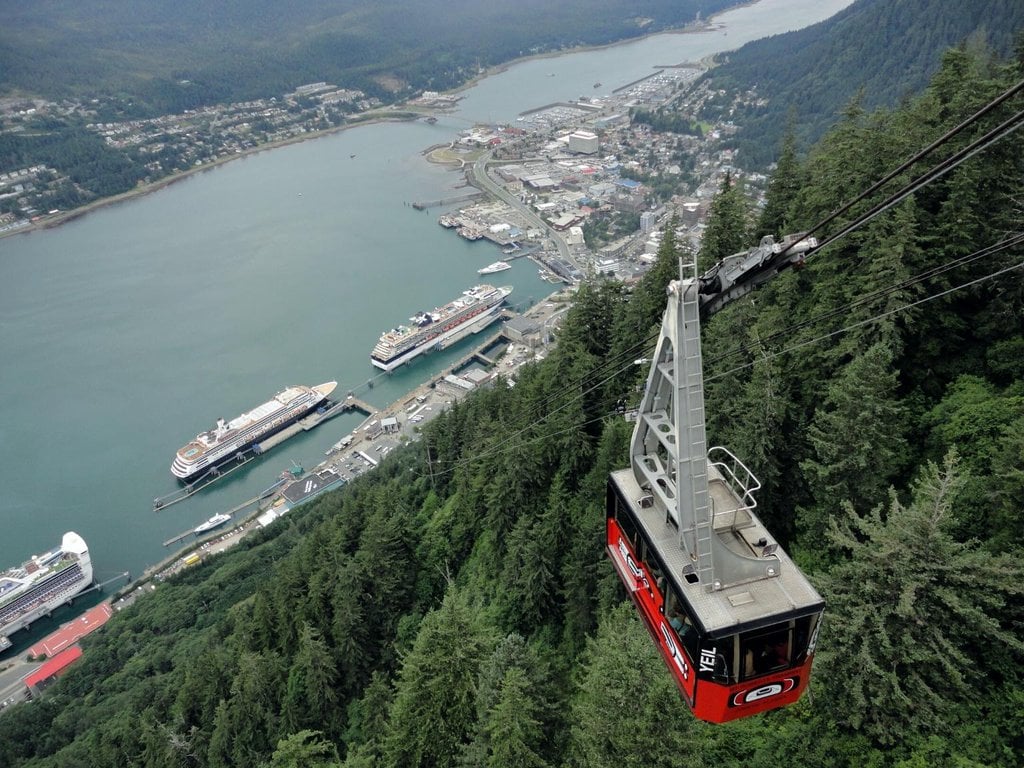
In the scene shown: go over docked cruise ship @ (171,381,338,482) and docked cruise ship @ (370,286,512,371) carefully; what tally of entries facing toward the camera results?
0

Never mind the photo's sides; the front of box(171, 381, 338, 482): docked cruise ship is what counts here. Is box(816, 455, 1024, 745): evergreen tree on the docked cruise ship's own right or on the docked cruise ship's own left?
on the docked cruise ship's own right

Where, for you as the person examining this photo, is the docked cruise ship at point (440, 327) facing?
facing away from the viewer and to the right of the viewer

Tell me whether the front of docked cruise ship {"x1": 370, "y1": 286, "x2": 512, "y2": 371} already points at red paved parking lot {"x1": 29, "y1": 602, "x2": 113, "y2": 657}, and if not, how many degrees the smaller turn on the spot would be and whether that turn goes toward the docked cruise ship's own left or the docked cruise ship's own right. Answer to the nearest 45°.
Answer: approximately 180°

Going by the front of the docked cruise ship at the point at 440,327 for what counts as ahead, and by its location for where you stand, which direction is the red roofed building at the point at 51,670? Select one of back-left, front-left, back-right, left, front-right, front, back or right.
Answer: back

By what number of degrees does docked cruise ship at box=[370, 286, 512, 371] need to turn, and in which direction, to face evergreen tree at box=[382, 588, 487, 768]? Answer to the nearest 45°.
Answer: approximately 135° to its right

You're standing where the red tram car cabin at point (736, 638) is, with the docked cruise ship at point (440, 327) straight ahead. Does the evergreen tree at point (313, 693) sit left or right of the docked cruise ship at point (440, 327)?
left

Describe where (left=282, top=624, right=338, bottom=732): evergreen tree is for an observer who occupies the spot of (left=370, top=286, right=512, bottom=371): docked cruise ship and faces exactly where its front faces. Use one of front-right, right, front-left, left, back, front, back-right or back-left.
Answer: back-right

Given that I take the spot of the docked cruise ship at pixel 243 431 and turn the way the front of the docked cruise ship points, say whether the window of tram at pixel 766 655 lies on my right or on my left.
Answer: on my right

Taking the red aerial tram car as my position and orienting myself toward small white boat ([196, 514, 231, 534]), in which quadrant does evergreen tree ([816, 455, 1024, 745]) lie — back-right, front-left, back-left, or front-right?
back-right

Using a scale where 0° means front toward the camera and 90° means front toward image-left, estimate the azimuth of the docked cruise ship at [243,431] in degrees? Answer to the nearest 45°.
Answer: approximately 225°

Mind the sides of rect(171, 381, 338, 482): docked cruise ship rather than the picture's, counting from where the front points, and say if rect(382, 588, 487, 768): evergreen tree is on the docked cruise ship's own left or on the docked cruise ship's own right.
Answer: on the docked cruise ship's own right
